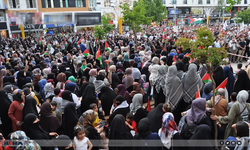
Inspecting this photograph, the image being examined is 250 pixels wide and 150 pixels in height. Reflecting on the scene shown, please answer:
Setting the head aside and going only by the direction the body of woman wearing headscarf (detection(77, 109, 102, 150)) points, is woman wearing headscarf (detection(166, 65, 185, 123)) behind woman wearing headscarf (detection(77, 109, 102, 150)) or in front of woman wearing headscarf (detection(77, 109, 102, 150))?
in front

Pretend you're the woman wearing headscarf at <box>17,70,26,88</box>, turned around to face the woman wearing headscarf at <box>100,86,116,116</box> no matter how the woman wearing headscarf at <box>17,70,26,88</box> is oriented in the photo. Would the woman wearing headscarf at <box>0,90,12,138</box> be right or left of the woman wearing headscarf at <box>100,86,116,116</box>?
right

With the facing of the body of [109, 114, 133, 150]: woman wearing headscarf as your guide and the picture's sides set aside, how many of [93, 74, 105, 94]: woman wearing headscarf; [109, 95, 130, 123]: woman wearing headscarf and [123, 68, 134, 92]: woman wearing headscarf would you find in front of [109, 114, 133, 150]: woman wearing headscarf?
3

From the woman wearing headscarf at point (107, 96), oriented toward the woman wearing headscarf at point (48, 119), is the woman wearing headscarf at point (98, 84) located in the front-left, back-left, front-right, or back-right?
back-right

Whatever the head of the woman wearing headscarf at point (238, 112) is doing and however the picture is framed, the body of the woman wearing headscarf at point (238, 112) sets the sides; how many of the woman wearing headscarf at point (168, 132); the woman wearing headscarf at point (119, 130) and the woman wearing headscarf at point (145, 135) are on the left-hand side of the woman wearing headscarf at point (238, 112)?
3
